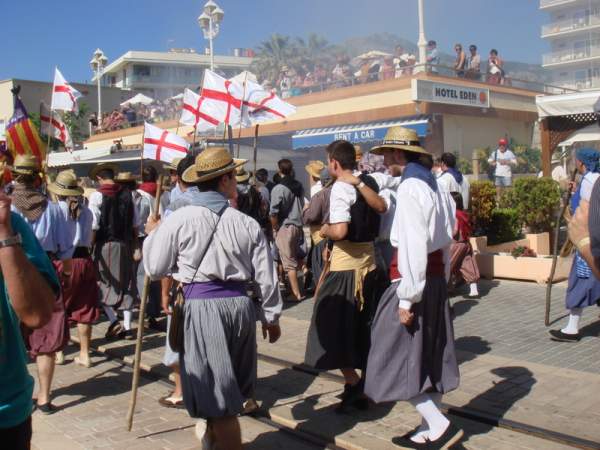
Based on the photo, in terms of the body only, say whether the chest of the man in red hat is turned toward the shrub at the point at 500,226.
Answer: yes

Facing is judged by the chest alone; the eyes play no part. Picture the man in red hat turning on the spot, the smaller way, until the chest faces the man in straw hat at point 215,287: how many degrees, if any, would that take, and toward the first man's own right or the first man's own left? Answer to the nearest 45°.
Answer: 0° — they already face them

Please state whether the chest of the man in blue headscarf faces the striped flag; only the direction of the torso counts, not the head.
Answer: yes

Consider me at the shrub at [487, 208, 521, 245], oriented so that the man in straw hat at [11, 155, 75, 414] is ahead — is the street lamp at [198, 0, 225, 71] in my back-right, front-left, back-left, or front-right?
back-right

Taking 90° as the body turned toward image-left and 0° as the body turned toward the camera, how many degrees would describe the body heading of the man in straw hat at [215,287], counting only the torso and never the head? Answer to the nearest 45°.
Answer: approximately 180°

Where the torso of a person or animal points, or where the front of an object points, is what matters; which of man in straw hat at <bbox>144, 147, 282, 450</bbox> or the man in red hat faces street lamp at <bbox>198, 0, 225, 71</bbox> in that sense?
the man in straw hat

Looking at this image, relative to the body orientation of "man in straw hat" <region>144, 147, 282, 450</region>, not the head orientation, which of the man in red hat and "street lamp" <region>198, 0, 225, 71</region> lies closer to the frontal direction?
the street lamp

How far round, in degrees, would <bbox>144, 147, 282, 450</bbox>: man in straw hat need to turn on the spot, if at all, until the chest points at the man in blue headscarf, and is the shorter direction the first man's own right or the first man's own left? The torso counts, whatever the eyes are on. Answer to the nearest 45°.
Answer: approximately 45° to the first man's own right

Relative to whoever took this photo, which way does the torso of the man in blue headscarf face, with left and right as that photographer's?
facing to the left of the viewer

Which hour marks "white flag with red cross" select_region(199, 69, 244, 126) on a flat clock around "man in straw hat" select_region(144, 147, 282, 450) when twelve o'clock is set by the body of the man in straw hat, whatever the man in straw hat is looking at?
The white flag with red cross is roughly at 12 o'clock from the man in straw hat.

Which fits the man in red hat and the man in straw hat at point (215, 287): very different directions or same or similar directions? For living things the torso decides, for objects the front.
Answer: very different directions

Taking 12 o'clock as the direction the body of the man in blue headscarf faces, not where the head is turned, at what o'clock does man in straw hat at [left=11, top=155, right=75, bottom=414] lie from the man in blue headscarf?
The man in straw hat is roughly at 11 o'clock from the man in blue headscarf.
